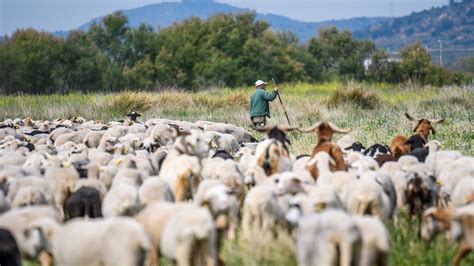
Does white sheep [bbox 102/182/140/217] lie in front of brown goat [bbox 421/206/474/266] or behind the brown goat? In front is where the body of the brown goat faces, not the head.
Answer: in front

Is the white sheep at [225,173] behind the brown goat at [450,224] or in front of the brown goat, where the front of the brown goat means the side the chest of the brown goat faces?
in front

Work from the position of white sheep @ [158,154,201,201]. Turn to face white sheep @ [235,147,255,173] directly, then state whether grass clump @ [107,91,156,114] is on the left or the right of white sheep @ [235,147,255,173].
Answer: left

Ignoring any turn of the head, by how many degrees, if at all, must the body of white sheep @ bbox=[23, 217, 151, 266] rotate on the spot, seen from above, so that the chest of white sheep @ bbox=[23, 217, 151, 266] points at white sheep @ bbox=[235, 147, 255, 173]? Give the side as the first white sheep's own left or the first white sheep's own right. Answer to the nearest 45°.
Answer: approximately 135° to the first white sheep's own right

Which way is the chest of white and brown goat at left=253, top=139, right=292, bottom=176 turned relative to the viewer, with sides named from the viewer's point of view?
facing away from the viewer

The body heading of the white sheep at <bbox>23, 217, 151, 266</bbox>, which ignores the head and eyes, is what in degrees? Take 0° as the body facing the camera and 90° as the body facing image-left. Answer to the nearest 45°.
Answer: approximately 90°
